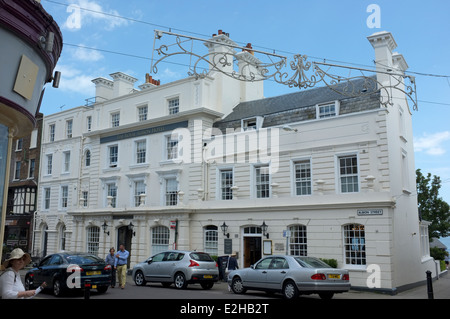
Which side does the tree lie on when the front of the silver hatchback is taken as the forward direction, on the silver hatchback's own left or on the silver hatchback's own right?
on the silver hatchback's own right

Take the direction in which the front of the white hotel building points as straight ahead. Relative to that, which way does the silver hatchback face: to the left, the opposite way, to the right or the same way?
to the right

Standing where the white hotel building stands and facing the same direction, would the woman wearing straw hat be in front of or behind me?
in front

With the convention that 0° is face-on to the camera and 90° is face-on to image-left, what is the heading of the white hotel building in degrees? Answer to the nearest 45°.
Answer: approximately 45°

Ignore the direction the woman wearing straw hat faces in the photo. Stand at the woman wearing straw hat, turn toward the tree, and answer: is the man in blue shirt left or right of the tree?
left
